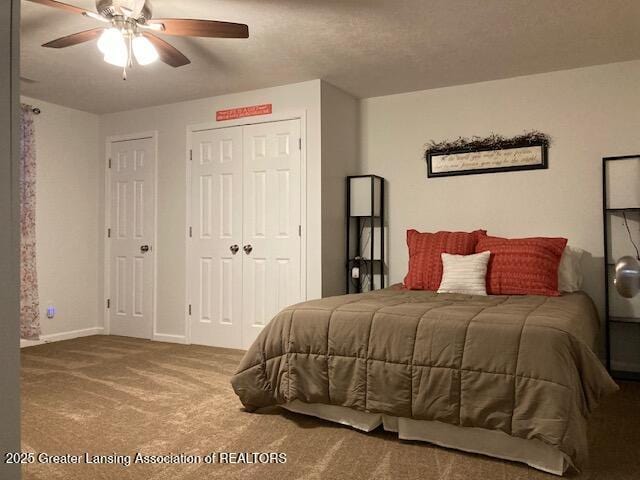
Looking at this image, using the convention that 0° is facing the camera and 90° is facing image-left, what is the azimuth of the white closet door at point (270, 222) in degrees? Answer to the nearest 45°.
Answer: approximately 45°

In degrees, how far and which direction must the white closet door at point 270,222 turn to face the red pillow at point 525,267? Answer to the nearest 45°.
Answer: approximately 90° to its left

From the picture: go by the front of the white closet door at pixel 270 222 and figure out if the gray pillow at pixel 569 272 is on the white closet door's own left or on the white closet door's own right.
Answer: on the white closet door's own left

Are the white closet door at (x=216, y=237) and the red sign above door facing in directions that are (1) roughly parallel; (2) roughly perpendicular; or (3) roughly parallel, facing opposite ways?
roughly parallel

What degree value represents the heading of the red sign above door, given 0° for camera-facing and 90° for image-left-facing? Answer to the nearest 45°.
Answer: approximately 45°

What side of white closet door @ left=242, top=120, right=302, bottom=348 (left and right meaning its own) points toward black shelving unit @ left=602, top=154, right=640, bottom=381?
left

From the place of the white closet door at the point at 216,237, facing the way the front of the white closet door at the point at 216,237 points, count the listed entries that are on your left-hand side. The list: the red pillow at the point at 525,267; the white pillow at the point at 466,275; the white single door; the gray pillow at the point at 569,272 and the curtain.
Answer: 3

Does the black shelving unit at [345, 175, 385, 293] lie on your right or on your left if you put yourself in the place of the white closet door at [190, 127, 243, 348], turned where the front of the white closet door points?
on your left

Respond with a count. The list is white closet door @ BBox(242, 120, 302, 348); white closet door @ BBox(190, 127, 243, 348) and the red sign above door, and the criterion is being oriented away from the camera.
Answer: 0

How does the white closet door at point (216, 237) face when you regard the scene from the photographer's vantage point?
facing the viewer and to the left of the viewer

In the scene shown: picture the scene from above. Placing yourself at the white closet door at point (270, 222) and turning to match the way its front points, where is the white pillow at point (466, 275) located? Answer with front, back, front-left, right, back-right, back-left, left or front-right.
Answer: left

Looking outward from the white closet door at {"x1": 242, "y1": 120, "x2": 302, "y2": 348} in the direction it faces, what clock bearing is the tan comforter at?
The tan comforter is roughly at 10 o'clock from the white closet door.

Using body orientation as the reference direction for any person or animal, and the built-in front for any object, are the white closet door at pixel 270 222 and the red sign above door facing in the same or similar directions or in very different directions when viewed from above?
same or similar directions

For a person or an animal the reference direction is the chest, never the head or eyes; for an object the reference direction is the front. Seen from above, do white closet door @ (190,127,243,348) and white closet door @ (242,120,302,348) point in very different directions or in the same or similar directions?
same or similar directions

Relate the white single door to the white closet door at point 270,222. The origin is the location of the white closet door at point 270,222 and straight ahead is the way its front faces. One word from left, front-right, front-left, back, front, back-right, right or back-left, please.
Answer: right

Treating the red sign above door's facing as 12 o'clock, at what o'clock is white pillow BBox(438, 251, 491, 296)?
The white pillow is roughly at 9 o'clock from the red sign above door.
